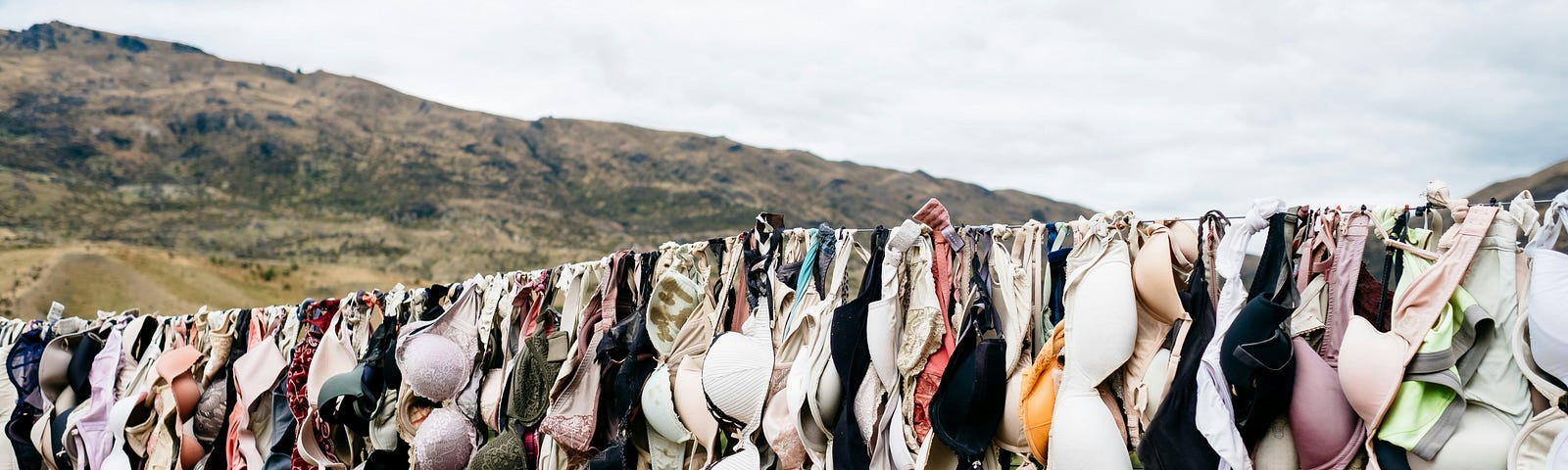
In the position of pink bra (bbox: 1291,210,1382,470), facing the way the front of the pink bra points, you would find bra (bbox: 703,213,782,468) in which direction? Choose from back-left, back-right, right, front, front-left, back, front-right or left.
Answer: front-right

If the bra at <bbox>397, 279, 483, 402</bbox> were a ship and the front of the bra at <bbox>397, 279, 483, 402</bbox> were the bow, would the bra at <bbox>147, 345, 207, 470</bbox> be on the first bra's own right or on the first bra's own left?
on the first bra's own right

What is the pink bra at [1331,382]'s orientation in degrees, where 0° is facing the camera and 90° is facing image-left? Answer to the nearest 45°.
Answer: approximately 45°

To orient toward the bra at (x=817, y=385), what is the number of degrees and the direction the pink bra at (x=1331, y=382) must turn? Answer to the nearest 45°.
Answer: approximately 45° to its right

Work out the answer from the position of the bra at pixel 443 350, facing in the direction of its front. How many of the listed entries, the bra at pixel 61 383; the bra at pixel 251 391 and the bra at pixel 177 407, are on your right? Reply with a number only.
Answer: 3

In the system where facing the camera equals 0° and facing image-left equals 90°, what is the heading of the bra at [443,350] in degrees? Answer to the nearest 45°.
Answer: approximately 45°

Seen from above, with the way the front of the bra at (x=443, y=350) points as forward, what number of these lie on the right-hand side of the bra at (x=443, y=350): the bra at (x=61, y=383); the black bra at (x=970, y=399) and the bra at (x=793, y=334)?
1

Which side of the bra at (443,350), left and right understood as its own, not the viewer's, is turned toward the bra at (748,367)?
left

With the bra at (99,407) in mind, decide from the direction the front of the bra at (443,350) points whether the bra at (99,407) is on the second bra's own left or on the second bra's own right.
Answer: on the second bra's own right

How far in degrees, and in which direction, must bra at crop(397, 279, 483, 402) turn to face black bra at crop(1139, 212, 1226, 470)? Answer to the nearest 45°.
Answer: approximately 90° to its left
